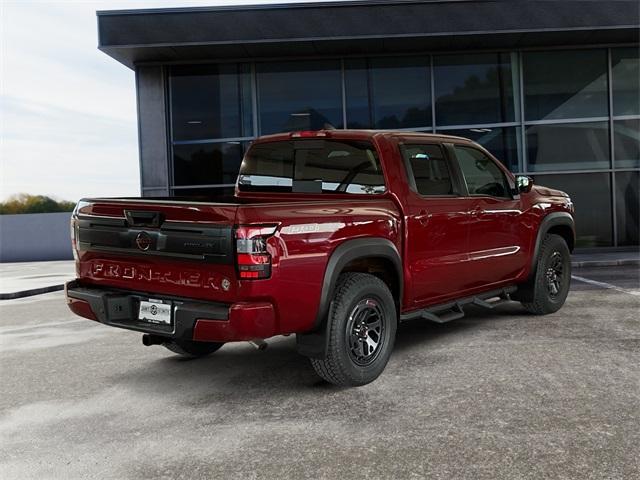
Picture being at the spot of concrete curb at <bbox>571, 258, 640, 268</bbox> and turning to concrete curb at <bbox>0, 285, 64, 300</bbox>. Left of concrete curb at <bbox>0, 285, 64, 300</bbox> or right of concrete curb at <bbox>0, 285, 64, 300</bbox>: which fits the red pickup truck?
left

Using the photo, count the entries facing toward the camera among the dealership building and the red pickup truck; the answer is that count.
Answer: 1

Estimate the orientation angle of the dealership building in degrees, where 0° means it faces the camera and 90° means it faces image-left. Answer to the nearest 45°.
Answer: approximately 0°

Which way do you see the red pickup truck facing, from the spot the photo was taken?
facing away from the viewer and to the right of the viewer

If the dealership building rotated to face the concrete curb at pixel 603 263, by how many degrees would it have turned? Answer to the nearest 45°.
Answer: approximately 45° to its left
